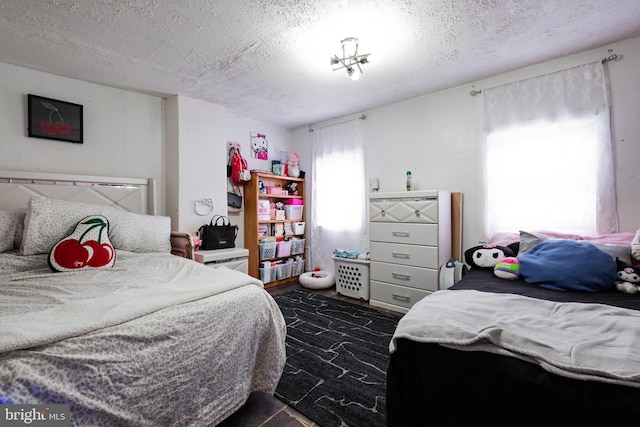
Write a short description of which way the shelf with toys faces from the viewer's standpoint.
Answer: facing the viewer and to the right of the viewer

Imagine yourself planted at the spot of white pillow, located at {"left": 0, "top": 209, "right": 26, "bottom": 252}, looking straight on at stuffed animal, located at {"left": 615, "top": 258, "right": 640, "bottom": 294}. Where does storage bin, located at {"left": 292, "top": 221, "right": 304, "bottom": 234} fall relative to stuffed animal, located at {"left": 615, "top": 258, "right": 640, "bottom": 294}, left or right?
left

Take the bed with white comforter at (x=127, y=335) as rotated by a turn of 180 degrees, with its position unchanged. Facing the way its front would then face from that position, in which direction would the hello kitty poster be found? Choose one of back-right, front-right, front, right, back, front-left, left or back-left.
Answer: right

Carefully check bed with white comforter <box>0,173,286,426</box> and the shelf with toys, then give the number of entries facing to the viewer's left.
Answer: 0

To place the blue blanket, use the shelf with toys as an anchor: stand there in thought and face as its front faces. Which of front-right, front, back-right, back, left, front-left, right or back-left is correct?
front

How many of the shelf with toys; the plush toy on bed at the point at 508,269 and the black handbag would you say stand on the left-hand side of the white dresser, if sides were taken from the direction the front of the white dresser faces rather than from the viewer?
1

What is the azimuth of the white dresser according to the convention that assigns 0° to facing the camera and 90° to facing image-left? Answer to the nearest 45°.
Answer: approximately 45°

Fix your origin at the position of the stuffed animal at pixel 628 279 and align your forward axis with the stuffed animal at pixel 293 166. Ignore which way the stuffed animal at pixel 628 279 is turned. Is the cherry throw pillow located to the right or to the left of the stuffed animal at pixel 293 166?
left

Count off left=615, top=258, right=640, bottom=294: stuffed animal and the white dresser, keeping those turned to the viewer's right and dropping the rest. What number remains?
0

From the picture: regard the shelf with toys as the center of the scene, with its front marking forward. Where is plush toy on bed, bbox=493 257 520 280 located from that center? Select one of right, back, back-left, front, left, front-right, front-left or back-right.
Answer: front

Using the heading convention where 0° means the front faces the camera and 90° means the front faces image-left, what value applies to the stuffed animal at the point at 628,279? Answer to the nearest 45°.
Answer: approximately 45°

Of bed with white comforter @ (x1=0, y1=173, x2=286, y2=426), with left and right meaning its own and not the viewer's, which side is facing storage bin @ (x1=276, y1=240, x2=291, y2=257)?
left
